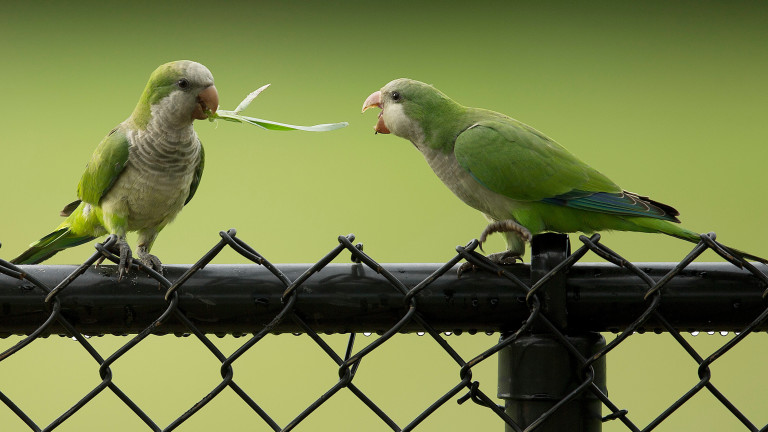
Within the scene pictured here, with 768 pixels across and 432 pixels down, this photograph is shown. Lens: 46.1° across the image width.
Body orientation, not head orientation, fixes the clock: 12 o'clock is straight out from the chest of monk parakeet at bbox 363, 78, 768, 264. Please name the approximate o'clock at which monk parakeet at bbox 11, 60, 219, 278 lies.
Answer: monk parakeet at bbox 11, 60, 219, 278 is roughly at 12 o'clock from monk parakeet at bbox 363, 78, 768, 264.

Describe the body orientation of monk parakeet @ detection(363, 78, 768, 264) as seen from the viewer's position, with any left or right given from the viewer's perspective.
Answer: facing to the left of the viewer

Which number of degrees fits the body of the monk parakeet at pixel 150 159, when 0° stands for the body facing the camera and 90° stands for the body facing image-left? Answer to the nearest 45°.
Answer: approximately 315°

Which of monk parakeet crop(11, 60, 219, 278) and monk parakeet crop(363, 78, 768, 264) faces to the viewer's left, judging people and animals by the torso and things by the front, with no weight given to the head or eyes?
monk parakeet crop(363, 78, 768, 264)

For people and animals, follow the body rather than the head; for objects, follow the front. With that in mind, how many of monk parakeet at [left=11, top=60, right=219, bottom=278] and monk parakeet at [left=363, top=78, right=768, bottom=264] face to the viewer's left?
1

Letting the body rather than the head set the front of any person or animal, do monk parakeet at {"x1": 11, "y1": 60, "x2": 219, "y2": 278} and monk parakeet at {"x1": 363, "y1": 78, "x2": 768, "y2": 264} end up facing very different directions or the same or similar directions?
very different directions
